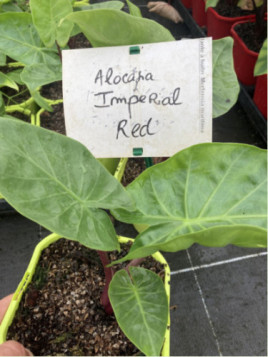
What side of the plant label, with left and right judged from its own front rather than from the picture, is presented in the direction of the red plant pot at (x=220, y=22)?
back

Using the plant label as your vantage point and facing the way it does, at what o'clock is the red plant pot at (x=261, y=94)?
The red plant pot is roughly at 7 o'clock from the plant label.

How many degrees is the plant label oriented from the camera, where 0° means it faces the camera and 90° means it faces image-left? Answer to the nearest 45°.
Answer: approximately 0°

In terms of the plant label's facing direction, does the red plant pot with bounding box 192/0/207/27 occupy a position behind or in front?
behind

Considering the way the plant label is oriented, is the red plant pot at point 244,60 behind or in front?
behind
